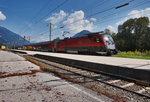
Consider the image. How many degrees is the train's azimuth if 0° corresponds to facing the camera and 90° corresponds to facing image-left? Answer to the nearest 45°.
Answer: approximately 315°

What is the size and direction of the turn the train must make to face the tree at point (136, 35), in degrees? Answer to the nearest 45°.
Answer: approximately 90° to its left
